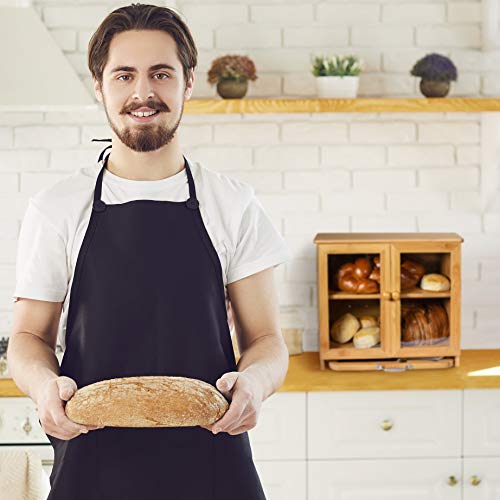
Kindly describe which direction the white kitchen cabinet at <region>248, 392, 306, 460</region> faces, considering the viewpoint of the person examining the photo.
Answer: facing the viewer

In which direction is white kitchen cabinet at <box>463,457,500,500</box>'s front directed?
toward the camera

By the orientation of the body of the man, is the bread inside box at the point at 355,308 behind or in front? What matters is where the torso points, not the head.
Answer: behind

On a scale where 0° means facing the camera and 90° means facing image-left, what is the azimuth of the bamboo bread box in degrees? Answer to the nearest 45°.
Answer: approximately 0°

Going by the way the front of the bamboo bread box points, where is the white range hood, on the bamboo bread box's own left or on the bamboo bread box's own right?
on the bamboo bread box's own right

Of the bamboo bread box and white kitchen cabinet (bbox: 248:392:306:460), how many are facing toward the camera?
2

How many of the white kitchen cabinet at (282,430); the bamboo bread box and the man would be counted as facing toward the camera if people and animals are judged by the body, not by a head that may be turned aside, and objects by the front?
3
